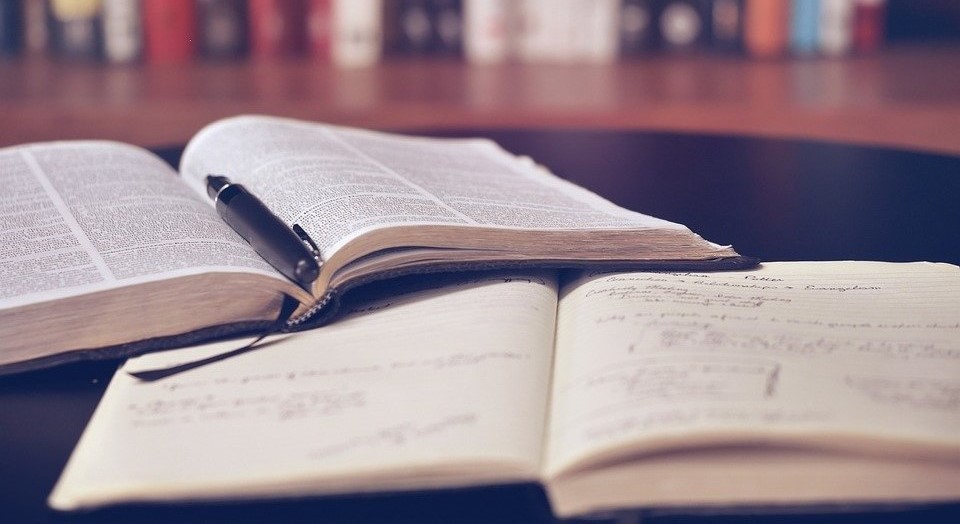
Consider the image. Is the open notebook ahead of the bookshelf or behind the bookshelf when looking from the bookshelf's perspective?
ahead

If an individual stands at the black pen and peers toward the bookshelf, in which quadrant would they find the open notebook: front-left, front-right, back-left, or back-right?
back-right

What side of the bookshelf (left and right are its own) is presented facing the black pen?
front

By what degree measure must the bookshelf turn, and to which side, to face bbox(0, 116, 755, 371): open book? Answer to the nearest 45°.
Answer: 0° — it already faces it

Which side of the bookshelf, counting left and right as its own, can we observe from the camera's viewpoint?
front
